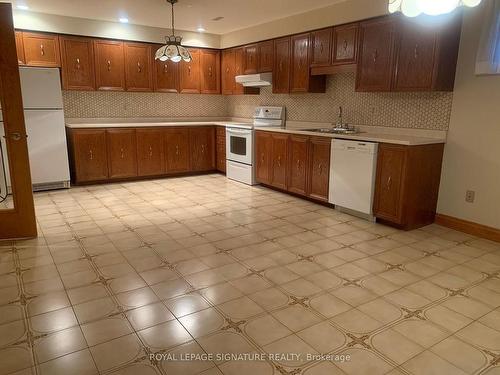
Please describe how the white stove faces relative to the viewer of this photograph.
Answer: facing the viewer and to the left of the viewer

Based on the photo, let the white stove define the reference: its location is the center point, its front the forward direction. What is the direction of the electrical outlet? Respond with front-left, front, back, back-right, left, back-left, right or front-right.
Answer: left

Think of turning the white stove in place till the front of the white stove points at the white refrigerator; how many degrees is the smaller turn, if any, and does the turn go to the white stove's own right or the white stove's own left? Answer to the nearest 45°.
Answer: approximately 45° to the white stove's own right

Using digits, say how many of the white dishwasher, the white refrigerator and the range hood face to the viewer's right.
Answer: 0

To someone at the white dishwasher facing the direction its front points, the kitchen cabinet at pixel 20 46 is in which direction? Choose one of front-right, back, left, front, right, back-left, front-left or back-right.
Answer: front-right

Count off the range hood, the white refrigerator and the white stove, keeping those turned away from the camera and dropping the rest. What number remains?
0

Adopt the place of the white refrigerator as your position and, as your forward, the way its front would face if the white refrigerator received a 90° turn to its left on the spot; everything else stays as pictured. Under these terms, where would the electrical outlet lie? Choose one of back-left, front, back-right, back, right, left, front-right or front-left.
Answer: front-right

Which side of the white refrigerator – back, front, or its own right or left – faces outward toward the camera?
front

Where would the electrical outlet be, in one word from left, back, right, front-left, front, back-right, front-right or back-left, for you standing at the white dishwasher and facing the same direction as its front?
back-left

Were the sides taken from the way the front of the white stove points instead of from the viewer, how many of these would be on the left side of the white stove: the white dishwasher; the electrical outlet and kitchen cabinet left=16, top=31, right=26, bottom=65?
2

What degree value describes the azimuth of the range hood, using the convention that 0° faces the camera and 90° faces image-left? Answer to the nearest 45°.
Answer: approximately 45°
